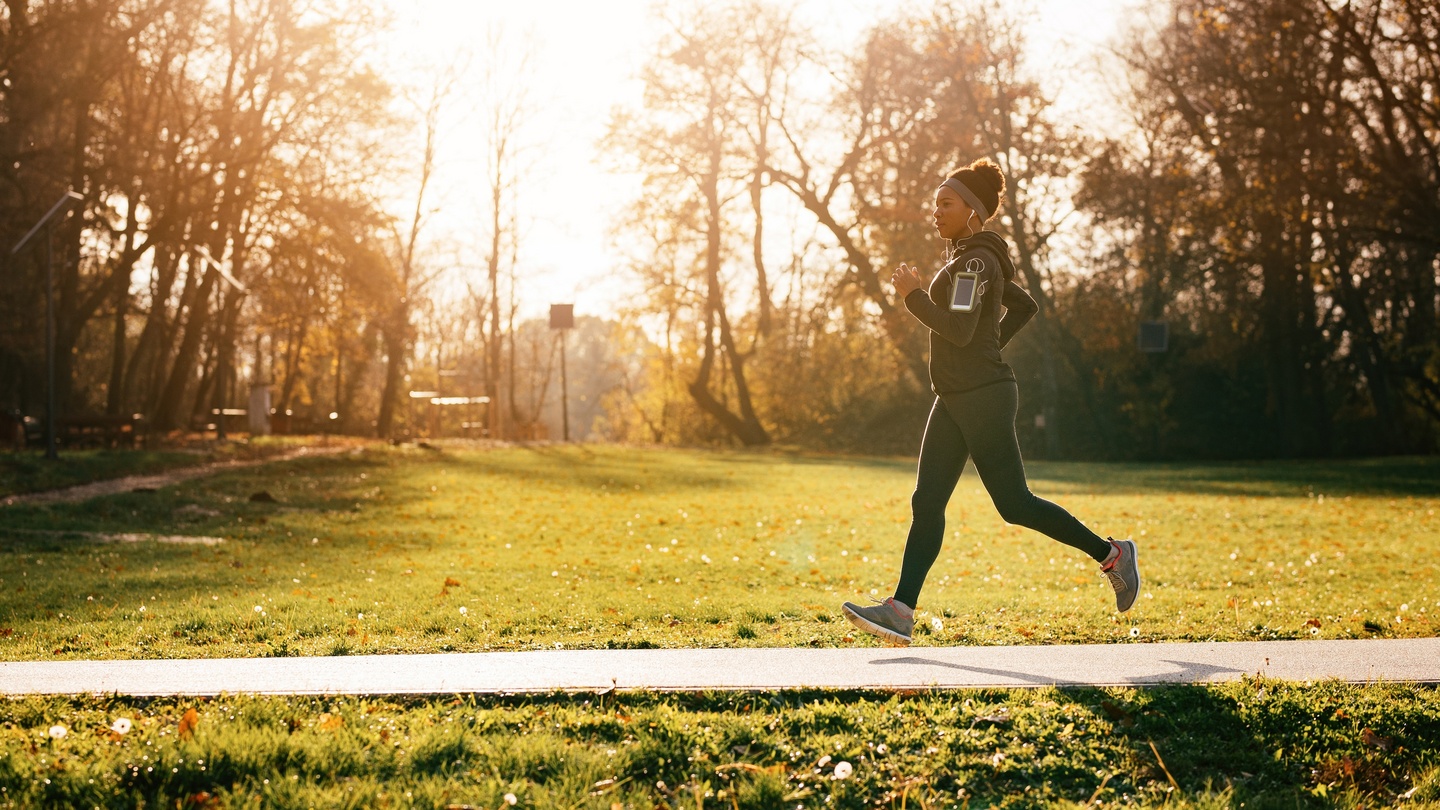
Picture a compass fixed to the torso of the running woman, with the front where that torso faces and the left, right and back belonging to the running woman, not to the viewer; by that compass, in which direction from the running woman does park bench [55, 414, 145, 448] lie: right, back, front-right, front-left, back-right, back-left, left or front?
front-right

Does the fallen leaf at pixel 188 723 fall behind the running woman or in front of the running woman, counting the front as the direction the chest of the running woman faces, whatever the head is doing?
in front

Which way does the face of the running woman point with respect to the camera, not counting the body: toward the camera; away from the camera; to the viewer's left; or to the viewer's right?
to the viewer's left

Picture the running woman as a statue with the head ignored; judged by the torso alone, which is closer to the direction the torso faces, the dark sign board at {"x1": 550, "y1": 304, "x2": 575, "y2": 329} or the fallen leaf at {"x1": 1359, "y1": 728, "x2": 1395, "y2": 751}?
the dark sign board

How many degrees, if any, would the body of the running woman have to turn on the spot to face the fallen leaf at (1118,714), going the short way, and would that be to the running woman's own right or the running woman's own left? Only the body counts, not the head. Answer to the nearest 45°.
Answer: approximately 135° to the running woman's own left

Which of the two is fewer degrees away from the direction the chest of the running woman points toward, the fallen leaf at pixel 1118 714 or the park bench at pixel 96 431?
the park bench

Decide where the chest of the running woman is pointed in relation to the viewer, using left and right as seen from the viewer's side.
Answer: facing to the left of the viewer

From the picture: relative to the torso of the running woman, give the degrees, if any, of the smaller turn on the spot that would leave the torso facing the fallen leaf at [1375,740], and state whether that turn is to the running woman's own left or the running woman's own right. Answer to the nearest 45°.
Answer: approximately 135° to the running woman's own left

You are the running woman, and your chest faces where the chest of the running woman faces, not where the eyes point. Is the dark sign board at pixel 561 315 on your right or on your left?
on your right
